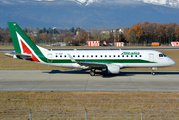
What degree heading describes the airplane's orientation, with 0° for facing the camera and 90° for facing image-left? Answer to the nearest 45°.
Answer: approximately 270°

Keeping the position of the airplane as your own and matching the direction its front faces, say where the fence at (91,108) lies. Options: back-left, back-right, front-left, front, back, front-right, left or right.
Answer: right
